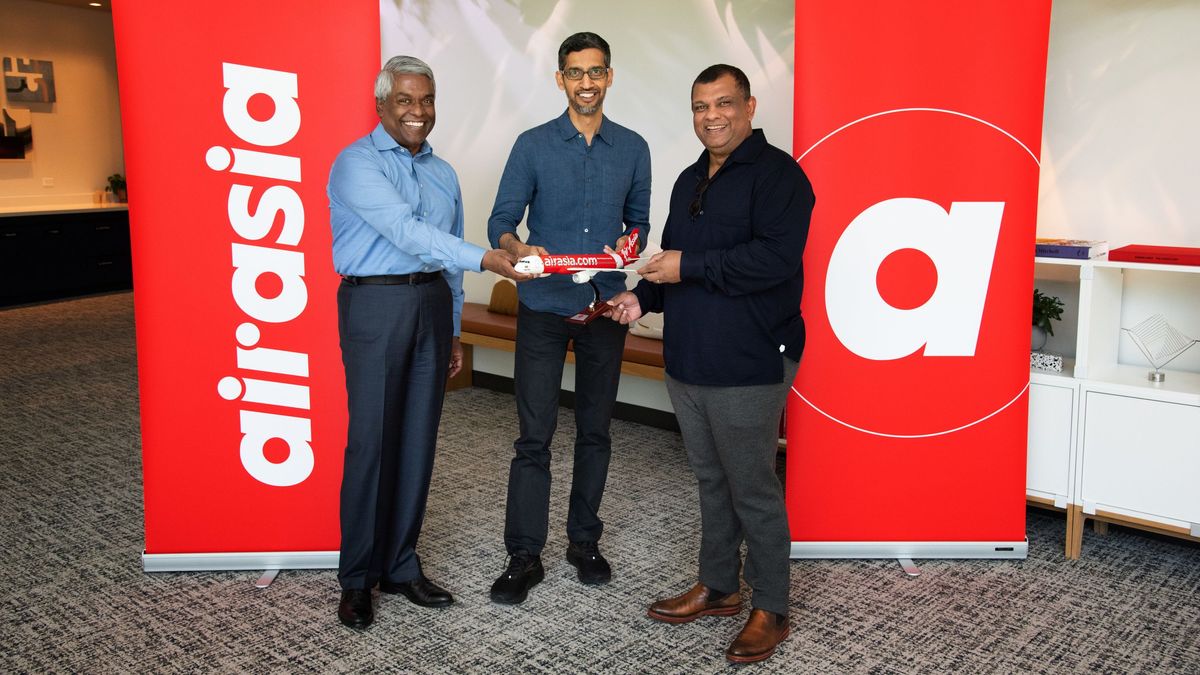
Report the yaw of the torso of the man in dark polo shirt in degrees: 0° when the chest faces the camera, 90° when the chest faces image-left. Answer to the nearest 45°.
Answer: approximately 45°

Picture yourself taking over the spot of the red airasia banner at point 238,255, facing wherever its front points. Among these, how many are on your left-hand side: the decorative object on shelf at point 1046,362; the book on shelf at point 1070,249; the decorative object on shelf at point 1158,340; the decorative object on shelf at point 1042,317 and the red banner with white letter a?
5

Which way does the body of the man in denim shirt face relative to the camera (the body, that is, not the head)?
toward the camera

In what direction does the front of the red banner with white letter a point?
toward the camera

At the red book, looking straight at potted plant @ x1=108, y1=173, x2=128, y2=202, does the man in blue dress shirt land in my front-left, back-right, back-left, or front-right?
front-left

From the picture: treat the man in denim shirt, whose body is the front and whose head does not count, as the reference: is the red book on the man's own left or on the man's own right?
on the man's own left

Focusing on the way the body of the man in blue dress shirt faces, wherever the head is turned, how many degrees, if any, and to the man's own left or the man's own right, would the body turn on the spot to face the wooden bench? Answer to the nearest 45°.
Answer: approximately 135° to the man's own left

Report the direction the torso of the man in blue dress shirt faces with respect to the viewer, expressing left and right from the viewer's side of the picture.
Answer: facing the viewer and to the right of the viewer

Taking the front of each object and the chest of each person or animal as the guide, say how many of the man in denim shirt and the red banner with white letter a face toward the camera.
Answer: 2

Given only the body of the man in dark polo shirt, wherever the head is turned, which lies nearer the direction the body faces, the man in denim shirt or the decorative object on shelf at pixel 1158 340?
the man in denim shirt

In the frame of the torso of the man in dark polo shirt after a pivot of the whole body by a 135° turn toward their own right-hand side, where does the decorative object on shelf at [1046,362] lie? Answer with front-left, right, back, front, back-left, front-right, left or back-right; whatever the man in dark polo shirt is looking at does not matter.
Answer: front-right

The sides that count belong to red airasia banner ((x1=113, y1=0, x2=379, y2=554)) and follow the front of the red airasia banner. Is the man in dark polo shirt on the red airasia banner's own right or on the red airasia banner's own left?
on the red airasia banner's own left

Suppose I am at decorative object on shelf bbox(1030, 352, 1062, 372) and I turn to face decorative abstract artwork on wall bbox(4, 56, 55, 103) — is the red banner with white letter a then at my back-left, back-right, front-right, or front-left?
front-left

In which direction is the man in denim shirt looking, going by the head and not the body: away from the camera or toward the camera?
toward the camera
